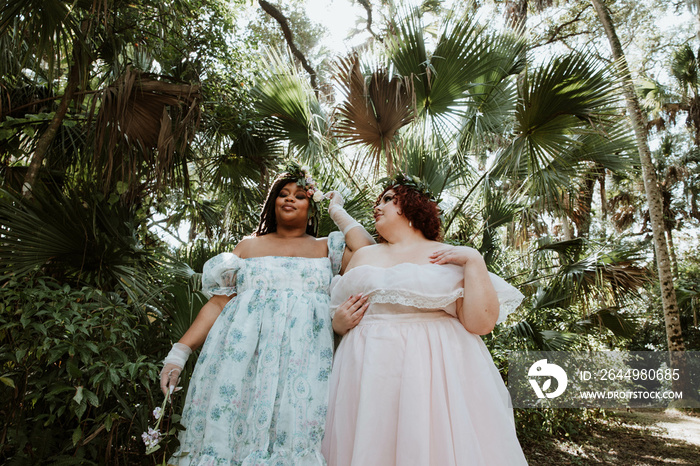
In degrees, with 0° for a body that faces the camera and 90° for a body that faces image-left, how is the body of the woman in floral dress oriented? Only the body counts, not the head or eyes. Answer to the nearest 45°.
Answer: approximately 0°

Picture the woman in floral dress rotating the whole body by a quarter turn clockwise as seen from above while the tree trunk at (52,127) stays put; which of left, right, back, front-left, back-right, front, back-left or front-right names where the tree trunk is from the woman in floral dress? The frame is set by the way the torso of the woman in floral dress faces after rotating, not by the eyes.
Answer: front-right

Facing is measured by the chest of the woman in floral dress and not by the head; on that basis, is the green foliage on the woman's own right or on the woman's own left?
on the woman's own right

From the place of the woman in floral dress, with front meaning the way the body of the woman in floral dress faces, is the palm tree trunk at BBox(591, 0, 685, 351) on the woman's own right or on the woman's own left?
on the woman's own left

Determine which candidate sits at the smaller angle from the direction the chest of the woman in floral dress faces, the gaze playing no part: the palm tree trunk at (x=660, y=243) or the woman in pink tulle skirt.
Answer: the woman in pink tulle skirt

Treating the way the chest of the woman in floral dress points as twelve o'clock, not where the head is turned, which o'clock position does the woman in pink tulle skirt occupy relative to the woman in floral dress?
The woman in pink tulle skirt is roughly at 10 o'clock from the woman in floral dress.
